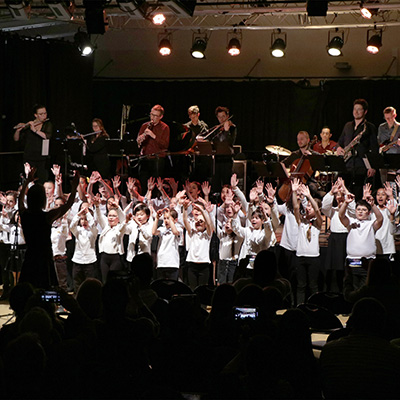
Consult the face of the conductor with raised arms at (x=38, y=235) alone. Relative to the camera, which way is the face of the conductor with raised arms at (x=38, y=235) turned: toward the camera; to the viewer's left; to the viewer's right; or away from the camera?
away from the camera

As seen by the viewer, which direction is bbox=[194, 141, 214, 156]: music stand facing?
away from the camera

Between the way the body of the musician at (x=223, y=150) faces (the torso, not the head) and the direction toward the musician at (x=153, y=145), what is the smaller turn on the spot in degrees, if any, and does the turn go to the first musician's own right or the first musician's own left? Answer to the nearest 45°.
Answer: approximately 45° to the first musician's own right

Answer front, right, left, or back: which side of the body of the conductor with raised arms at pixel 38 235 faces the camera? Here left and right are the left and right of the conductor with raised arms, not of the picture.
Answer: back

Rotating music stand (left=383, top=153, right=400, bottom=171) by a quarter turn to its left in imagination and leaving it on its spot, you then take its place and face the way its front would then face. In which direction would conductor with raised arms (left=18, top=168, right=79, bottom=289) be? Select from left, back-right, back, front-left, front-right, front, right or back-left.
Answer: front-left

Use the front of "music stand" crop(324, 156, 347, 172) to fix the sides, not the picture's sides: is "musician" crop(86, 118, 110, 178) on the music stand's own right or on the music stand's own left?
on the music stand's own left

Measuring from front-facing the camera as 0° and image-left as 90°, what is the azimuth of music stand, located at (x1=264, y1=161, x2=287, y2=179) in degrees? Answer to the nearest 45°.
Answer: approximately 225°

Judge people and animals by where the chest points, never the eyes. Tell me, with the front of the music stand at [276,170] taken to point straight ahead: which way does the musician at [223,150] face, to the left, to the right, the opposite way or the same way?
the opposite way

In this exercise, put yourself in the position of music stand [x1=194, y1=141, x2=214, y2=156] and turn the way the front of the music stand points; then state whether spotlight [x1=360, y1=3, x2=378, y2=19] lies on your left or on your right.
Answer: on your right
